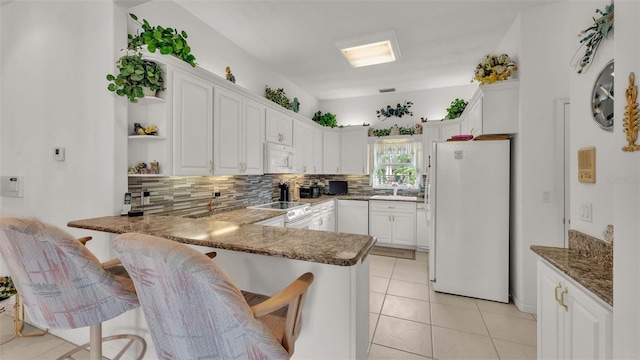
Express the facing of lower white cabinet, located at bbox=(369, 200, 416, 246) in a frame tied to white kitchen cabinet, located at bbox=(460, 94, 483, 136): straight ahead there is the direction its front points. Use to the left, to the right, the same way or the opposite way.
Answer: to the left

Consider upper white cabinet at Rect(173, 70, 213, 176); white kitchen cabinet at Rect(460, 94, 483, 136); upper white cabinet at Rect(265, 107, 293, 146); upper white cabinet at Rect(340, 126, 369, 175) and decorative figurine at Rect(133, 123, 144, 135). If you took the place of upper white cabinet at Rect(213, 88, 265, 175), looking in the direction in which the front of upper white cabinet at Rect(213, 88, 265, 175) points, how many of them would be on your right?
2

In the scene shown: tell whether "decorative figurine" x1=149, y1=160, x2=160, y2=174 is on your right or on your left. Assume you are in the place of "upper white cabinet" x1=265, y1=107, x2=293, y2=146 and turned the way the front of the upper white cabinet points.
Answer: on your right

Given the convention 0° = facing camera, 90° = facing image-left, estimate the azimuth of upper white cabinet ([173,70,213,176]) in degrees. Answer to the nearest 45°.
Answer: approximately 315°

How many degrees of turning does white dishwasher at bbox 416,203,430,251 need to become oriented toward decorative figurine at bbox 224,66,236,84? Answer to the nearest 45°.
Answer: approximately 45° to its right

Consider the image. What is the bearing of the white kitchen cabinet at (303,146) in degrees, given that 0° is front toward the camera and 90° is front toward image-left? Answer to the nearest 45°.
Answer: approximately 315°

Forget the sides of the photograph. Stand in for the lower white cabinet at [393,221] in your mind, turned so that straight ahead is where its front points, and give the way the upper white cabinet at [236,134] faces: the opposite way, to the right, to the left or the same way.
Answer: to the left

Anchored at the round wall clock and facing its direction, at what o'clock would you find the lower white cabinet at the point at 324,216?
The lower white cabinet is roughly at 2 o'clock from the round wall clock.

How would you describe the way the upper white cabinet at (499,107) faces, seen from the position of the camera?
facing to the left of the viewer

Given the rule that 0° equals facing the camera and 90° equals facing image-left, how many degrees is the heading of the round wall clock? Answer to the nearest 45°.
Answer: approximately 45°
